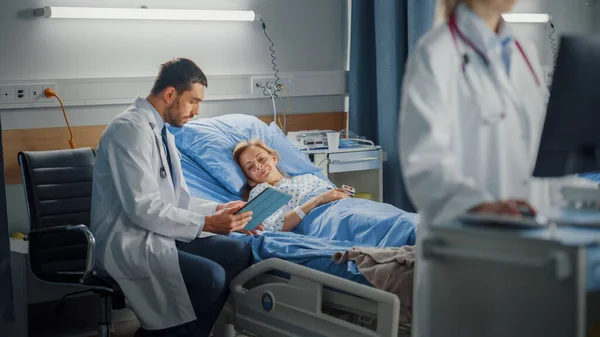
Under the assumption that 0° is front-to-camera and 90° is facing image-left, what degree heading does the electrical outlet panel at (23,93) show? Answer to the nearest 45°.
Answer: approximately 0°

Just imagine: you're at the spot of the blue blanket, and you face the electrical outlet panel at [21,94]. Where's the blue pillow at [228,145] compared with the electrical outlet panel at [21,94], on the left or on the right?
right

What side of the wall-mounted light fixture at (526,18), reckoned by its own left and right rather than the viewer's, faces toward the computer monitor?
front

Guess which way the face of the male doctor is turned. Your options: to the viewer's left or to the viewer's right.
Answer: to the viewer's right

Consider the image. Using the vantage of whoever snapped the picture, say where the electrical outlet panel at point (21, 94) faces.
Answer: facing the viewer

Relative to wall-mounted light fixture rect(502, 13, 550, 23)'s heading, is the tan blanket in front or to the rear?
in front

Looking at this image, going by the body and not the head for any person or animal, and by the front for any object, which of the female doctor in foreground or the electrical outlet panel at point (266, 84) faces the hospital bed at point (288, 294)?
the electrical outlet panel

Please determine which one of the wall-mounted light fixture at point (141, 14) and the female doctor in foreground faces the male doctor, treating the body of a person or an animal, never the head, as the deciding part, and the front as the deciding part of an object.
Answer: the wall-mounted light fixture

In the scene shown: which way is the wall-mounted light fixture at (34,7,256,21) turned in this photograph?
toward the camera

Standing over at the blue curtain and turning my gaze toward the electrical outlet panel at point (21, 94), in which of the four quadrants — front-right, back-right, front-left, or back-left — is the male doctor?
front-left

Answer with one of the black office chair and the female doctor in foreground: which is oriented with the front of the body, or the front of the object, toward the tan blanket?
the black office chair

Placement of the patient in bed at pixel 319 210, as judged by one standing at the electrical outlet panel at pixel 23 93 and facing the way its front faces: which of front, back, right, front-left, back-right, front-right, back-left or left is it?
front-left
